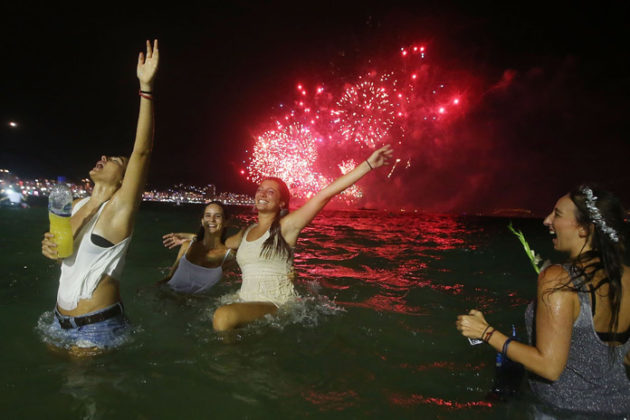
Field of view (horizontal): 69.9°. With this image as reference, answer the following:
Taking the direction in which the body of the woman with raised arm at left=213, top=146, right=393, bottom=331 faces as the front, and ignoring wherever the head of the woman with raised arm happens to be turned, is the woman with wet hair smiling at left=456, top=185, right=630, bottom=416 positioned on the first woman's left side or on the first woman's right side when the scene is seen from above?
on the first woman's left side

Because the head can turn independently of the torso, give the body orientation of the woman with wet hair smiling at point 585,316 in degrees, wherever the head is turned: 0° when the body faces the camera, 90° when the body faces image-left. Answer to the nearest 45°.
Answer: approximately 135°

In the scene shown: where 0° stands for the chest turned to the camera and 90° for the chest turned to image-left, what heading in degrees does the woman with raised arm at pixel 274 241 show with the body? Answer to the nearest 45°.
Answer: approximately 45°

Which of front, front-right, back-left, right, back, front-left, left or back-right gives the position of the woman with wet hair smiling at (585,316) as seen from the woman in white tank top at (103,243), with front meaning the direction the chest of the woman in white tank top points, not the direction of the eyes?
left

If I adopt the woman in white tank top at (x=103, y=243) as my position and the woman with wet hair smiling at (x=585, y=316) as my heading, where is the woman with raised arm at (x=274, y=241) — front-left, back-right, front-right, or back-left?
front-left

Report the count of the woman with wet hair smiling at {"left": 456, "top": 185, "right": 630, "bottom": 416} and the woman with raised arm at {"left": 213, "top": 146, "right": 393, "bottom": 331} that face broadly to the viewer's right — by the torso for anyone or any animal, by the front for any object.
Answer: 0

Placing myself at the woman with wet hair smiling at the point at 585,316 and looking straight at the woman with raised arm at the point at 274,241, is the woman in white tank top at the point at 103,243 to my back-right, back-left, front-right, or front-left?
front-left

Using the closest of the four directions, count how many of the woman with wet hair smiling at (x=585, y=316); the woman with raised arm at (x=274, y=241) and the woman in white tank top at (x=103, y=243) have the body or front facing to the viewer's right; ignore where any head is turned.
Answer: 0

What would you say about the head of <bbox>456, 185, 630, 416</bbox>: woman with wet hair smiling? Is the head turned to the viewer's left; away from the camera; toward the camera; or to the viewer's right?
to the viewer's left

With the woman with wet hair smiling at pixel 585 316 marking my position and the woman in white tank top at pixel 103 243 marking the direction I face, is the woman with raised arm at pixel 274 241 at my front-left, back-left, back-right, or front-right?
front-right

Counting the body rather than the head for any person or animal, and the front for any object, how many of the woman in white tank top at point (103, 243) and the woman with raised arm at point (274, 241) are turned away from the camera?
0
